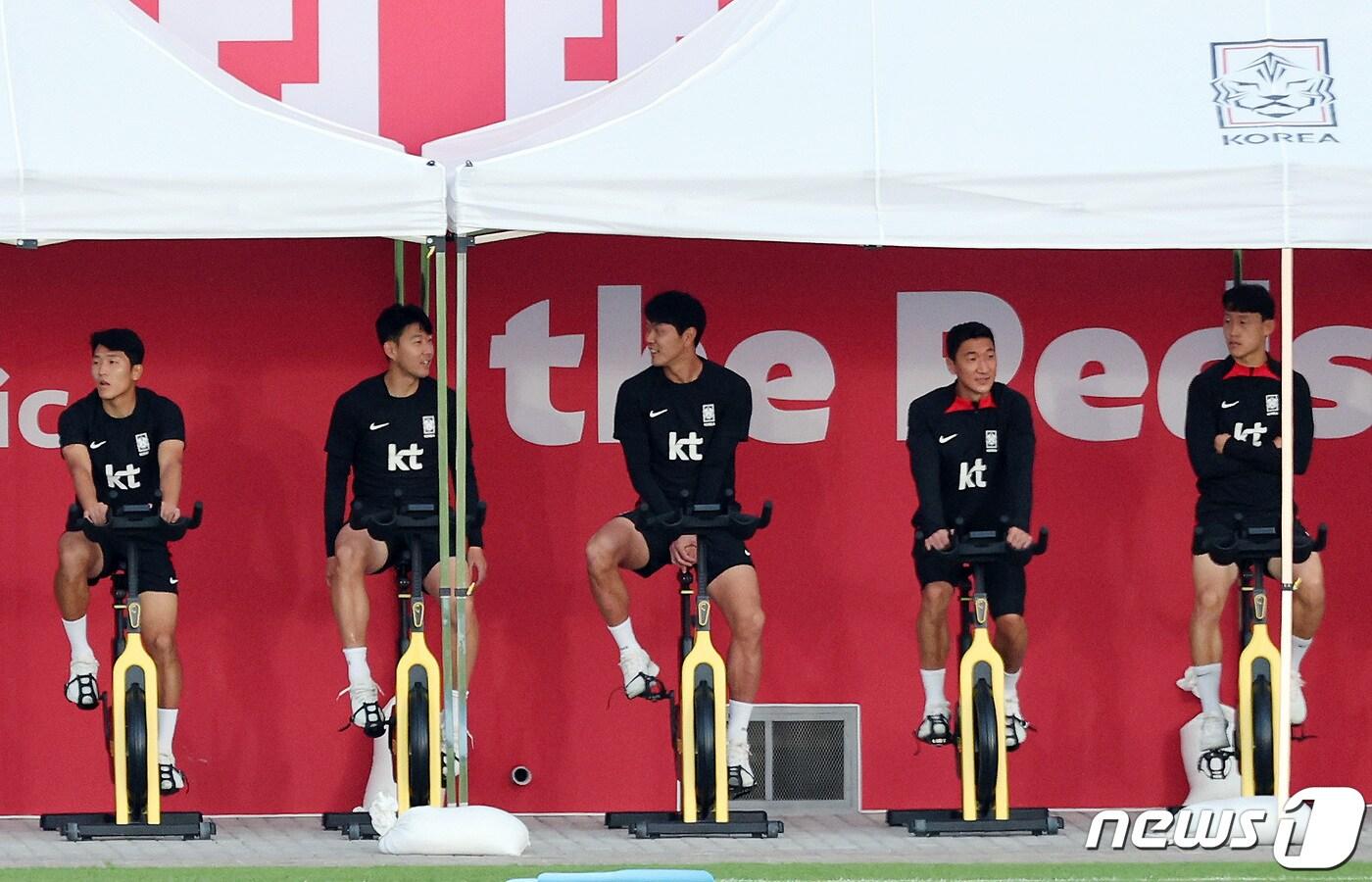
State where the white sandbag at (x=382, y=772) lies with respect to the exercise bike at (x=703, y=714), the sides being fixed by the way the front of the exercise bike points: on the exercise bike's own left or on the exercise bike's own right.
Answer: on the exercise bike's own right

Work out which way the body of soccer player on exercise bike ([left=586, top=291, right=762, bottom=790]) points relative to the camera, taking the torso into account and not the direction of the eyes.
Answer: toward the camera

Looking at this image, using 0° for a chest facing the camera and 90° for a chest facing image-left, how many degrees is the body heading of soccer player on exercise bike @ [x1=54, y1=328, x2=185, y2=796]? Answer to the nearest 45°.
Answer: approximately 0°

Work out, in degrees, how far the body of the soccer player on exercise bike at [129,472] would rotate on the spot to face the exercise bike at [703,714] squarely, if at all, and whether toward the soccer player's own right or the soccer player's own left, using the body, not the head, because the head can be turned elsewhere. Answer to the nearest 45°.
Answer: approximately 90° to the soccer player's own left

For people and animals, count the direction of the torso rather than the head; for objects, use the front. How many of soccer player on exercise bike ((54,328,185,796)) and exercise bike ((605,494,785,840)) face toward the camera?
2

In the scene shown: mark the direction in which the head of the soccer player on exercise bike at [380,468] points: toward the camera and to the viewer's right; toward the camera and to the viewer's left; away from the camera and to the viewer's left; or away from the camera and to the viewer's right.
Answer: toward the camera and to the viewer's right

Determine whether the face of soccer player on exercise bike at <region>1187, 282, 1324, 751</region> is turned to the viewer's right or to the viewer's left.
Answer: to the viewer's left

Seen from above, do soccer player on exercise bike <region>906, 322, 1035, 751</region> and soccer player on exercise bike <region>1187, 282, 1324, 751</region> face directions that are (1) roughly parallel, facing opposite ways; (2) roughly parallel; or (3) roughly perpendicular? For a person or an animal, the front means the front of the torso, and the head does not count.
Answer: roughly parallel

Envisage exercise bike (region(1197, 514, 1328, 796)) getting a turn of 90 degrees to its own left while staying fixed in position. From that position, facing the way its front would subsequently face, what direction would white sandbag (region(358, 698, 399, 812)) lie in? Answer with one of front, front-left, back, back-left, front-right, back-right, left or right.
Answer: back

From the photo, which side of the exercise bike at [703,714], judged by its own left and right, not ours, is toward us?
front

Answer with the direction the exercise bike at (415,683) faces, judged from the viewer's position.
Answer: facing the viewer

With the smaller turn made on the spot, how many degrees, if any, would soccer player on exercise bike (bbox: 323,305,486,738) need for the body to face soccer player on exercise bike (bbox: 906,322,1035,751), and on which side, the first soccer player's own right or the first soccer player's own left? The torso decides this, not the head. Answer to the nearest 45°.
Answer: approximately 90° to the first soccer player's own left

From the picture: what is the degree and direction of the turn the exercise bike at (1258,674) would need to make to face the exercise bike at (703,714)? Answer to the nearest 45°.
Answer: approximately 90° to its right
